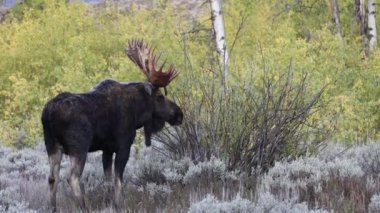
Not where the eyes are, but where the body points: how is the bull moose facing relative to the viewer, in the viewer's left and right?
facing away from the viewer and to the right of the viewer

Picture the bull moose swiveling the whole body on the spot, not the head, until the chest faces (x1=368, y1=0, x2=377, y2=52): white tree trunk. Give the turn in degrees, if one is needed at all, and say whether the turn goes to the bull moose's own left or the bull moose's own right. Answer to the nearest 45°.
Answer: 0° — it already faces it
